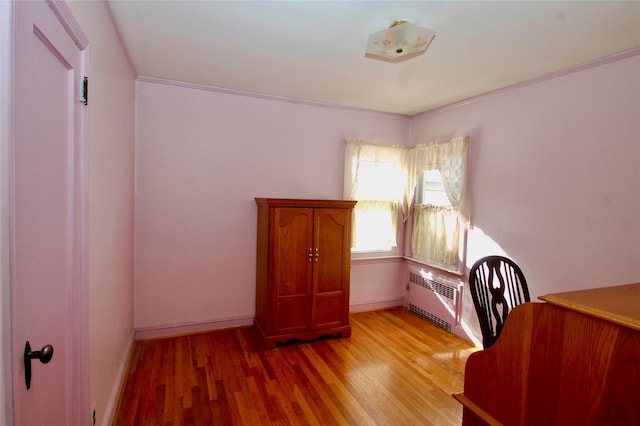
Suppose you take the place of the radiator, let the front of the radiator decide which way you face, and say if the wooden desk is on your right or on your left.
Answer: on your left

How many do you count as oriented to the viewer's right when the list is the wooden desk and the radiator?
0

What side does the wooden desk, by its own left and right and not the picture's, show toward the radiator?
front

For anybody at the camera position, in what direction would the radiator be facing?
facing the viewer and to the left of the viewer

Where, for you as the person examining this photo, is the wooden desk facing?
facing away from the viewer and to the left of the viewer

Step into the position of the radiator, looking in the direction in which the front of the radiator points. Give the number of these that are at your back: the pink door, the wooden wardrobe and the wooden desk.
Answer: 0

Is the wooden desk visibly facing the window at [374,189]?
yes

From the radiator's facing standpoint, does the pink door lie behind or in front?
in front

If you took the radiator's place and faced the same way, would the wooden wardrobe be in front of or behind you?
in front
